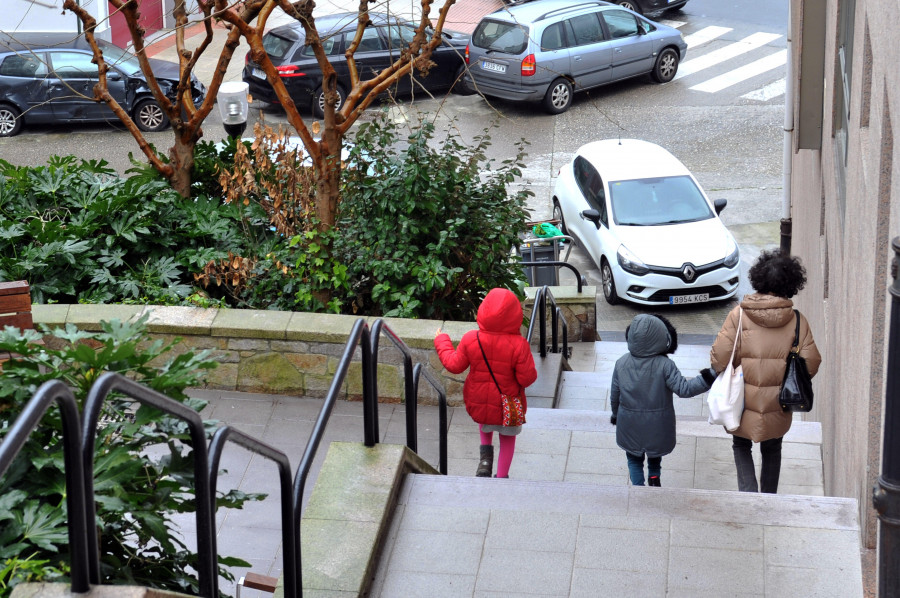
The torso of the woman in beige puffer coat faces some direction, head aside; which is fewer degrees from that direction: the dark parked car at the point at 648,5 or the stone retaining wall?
the dark parked car

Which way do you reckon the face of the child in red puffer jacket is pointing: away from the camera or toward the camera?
away from the camera

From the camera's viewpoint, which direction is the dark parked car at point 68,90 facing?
to the viewer's right

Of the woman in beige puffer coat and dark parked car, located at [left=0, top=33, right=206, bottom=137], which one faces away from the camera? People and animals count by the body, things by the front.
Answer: the woman in beige puffer coat

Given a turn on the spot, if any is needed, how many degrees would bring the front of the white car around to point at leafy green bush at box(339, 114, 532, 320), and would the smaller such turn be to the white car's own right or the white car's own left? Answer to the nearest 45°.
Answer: approximately 45° to the white car's own right

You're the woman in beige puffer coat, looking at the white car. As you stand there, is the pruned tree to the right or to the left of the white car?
left

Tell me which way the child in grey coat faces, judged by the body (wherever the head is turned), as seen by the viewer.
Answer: away from the camera

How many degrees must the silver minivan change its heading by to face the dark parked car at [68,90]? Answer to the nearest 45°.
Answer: approximately 135° to its left

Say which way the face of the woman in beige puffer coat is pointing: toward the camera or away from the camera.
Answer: away from the camera

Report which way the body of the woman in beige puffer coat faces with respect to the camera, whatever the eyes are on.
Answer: away from the camera

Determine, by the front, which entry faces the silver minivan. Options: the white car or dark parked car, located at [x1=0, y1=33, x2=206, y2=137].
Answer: the dark parked car

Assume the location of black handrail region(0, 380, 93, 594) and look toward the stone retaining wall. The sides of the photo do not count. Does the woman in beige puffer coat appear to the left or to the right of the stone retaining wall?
right

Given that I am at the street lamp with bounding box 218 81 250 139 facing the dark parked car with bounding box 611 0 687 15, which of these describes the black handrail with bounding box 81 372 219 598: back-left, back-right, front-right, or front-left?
back-right

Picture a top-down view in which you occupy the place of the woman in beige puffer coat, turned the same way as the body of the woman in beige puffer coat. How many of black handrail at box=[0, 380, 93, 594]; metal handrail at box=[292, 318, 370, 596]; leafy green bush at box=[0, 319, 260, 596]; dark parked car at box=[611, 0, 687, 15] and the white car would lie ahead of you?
2

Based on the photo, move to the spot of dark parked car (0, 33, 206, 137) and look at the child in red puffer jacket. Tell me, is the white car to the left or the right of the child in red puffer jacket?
left
